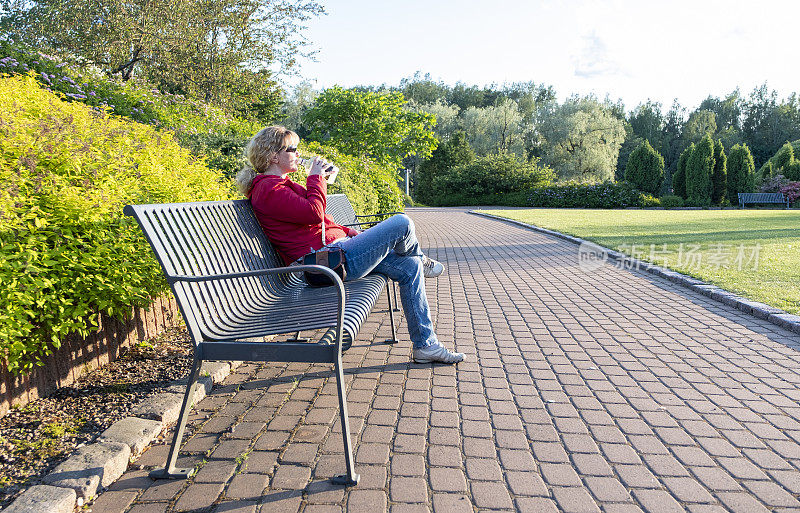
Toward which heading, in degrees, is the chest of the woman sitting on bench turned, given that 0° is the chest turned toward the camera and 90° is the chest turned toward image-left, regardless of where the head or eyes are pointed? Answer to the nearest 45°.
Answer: approximately 270°

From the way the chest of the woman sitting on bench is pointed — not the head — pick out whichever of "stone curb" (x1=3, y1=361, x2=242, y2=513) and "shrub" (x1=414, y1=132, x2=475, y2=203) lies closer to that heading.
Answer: the shrub

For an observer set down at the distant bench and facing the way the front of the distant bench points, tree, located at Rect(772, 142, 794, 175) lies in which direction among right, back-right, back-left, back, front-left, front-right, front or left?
back

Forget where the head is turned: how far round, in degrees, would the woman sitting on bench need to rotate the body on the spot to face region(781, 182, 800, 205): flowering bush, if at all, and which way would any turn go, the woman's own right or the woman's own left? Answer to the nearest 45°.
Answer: approximately 45° to the woman's own left

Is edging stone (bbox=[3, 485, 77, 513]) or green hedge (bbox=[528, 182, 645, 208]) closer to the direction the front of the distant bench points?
the edging stone

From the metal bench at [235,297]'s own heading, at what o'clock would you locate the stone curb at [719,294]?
The stone curb is roughly at 11 o'clock from the metal bench.

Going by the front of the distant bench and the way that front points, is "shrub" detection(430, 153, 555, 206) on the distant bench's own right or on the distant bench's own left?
on the distant bench's own right

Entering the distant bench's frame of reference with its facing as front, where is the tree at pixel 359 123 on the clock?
The tree is roughly at 1 o'clock from the distant bench.

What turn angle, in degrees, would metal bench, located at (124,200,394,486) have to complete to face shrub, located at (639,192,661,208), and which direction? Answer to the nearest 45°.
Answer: approximately 45° to its left

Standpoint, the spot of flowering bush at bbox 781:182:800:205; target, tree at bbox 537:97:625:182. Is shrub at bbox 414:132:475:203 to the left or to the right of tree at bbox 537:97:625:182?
left

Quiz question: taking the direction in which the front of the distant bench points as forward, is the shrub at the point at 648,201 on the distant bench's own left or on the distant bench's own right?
on the distant bench's own right

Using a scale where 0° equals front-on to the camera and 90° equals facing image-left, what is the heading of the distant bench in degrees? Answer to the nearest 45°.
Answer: approximately 0°

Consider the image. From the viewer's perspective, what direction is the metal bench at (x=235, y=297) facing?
to the viewer's right

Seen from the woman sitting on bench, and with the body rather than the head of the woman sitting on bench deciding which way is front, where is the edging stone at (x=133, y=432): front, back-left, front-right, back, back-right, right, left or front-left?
back-right

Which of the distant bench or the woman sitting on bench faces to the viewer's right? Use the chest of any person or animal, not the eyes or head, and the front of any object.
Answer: the woman sitting on bench
